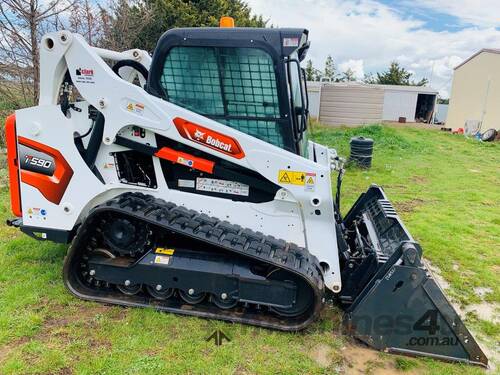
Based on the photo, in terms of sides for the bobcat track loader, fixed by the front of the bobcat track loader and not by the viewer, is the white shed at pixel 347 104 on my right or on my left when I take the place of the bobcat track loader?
on my left

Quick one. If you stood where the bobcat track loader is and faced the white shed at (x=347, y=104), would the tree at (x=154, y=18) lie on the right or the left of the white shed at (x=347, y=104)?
left

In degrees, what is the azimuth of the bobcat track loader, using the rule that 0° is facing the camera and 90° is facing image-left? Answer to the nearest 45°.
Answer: approximately 270°

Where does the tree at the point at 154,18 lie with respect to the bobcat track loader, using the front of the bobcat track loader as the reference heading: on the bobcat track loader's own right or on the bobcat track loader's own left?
on the bobcat track loader's own left

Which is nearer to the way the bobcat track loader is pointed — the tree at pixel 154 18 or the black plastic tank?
the black plastic tank

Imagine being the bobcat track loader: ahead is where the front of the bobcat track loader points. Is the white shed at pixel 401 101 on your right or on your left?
on your left
